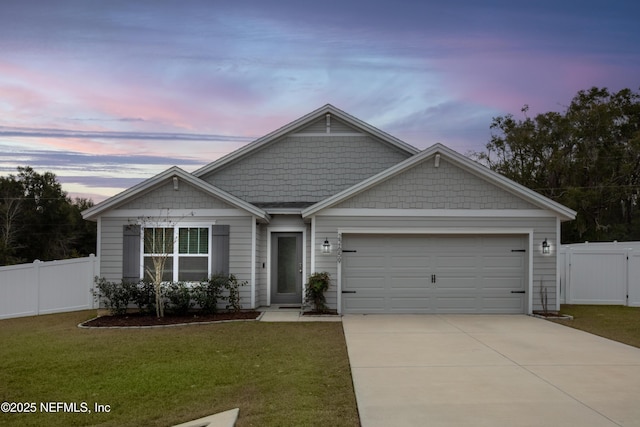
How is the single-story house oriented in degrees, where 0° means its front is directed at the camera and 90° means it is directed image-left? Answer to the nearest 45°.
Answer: approximately 0°

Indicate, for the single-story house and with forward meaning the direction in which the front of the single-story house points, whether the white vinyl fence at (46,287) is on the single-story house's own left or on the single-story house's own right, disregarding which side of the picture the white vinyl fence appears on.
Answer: on the single-story house's own right

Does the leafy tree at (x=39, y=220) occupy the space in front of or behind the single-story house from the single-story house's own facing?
behind

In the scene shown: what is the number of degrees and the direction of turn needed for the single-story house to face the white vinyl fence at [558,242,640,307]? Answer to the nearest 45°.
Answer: approximately 135° to its left

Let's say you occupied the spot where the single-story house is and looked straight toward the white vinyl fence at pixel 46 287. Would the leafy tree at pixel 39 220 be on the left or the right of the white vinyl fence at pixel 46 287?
right
